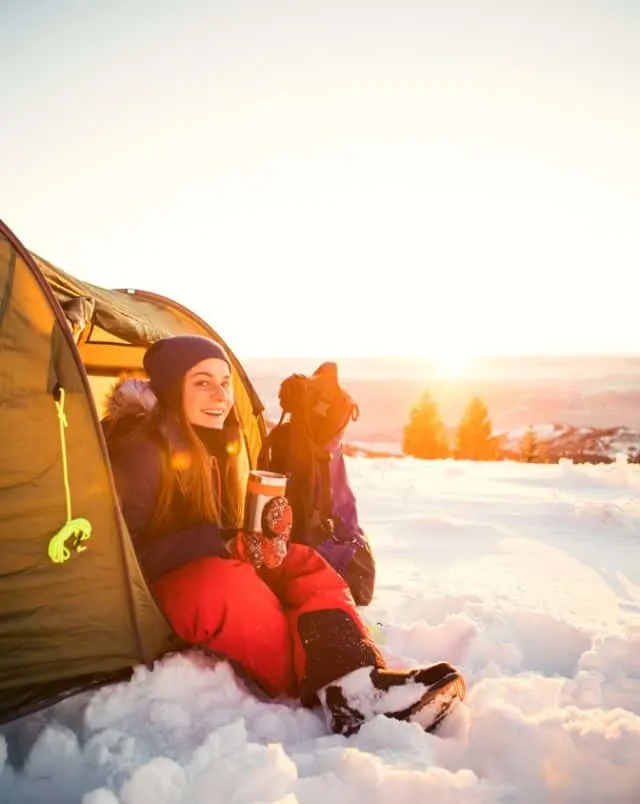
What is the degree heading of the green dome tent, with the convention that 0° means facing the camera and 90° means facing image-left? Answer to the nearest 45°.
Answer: approximately 270°

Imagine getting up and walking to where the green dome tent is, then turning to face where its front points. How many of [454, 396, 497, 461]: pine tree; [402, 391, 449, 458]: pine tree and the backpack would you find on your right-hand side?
0

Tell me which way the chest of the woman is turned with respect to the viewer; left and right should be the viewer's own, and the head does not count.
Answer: facing the viewer and to the right of the viewer

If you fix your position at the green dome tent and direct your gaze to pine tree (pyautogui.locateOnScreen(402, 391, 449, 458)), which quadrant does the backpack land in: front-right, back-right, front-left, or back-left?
front-right

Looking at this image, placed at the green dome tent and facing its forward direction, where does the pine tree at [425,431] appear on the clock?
The pine tree is roughly at 10 o'clock from the green dome tent.

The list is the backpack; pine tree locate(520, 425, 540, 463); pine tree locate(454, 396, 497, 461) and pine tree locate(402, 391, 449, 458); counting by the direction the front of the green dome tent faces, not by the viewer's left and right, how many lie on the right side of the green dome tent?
0

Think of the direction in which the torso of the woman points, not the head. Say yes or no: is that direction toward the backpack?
no

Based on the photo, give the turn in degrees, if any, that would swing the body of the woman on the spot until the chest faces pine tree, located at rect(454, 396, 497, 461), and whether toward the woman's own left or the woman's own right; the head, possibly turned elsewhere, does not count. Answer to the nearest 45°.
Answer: approximately 135° to the woman's own left

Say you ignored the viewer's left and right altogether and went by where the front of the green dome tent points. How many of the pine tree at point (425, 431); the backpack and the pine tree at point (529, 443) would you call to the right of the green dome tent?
0

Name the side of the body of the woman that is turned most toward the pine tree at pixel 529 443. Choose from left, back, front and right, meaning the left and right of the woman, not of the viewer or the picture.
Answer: left
